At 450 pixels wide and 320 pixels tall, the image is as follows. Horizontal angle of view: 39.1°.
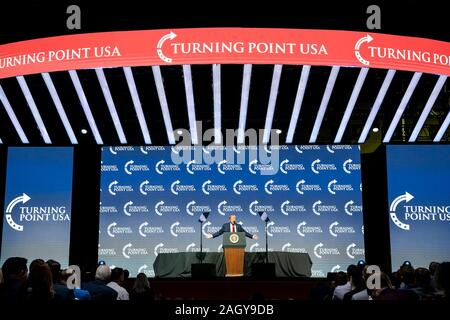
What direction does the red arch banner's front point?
toward the camera

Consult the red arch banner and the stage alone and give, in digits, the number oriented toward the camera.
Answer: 2

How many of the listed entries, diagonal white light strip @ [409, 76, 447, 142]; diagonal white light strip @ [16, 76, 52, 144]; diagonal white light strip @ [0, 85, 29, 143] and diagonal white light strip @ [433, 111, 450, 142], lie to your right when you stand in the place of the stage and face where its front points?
2

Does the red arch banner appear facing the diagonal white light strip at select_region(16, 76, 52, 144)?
no

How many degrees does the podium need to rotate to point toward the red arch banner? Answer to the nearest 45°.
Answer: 0° — it already faces it

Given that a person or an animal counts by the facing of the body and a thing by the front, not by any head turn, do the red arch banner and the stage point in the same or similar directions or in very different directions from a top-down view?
same or similar directions

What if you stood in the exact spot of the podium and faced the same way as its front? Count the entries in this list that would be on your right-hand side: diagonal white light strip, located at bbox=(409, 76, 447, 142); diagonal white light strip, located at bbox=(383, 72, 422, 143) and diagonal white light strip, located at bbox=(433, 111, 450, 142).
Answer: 0

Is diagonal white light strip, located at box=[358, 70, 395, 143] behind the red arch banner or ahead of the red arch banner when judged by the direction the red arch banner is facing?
behind

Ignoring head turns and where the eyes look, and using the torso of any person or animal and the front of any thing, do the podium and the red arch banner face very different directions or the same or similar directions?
same or similar directions

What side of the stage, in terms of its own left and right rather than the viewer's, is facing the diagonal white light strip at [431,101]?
left

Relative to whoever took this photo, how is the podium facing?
facing the viewer

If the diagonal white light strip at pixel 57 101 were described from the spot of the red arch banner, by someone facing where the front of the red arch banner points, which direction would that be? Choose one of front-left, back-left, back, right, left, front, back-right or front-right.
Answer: back-right

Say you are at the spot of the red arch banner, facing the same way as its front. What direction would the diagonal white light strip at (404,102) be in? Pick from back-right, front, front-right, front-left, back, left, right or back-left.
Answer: back-left

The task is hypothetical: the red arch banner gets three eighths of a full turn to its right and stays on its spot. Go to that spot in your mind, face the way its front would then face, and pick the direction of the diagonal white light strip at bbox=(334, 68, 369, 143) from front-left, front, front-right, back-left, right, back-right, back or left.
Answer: right
